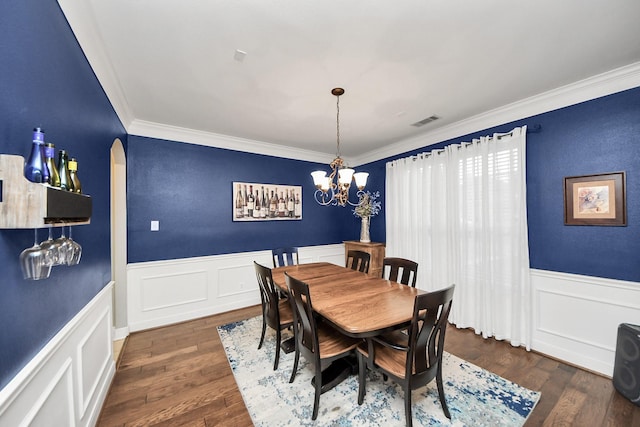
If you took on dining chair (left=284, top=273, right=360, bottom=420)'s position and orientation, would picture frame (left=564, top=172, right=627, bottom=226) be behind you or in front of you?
in front

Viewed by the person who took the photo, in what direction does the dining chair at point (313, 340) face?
facing away from the viewer and to the right of the viewer

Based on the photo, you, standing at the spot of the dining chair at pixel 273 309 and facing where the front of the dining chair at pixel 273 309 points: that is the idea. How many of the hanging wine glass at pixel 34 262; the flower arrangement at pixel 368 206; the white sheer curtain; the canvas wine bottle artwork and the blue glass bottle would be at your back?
2

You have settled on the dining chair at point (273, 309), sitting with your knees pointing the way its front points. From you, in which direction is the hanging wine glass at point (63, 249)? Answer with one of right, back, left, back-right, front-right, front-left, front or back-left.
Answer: back

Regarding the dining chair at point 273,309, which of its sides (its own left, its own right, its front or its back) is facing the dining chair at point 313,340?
right

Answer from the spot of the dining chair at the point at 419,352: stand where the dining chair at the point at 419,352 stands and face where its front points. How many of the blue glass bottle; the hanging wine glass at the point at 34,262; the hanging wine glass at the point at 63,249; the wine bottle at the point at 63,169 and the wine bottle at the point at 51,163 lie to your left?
5

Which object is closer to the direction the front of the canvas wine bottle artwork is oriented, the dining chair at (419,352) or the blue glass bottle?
the dining chair

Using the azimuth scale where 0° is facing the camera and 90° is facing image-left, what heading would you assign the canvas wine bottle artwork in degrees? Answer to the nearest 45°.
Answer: approximately 315°

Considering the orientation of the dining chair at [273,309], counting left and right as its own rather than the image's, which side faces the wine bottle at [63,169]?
back

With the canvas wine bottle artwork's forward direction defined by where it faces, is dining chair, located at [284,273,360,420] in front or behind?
in front

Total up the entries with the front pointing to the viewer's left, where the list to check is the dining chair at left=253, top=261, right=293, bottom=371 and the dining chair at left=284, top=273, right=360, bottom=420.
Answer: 0

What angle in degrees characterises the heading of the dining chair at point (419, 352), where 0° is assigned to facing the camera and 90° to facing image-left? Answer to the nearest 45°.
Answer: approximately 135°

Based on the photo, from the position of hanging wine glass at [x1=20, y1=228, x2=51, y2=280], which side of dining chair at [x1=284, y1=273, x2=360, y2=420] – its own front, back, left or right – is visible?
back
